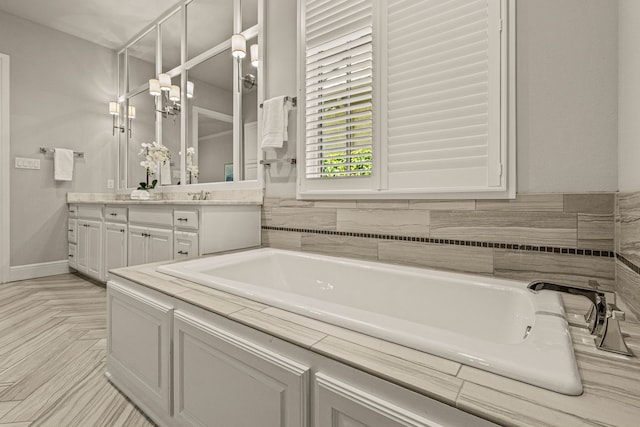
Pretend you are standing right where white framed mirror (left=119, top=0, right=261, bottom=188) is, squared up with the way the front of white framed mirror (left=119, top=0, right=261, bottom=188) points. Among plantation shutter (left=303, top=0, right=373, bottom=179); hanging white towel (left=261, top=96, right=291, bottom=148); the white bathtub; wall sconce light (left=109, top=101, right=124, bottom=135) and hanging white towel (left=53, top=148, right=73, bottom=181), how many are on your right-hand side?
2

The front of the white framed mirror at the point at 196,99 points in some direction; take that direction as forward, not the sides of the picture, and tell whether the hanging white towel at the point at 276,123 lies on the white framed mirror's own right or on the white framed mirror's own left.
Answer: on the white framed mirror's own left

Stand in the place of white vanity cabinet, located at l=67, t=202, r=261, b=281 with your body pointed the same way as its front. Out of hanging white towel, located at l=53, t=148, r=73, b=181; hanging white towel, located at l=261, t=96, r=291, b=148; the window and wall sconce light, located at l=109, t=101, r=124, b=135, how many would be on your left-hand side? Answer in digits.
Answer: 2

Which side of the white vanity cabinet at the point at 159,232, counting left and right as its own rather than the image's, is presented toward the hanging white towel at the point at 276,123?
left

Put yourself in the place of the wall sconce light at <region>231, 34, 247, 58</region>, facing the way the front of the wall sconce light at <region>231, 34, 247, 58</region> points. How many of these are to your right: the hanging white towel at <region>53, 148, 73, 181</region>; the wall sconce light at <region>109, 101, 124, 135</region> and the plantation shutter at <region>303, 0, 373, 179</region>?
2
